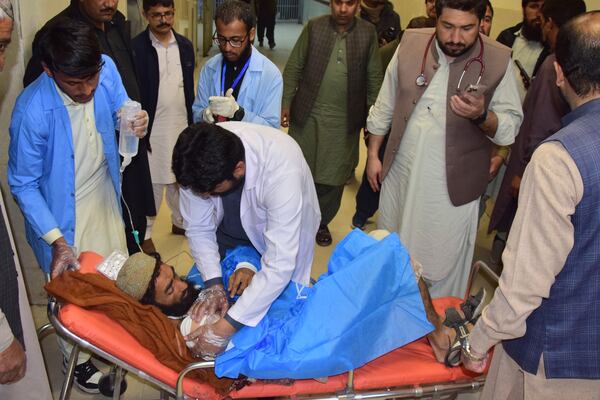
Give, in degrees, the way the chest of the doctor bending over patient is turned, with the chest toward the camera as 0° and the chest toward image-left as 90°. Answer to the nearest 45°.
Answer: approximately 45°

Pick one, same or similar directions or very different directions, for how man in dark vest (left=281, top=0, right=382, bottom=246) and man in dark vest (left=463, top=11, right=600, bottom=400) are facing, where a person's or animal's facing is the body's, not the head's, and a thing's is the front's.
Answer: very different directions

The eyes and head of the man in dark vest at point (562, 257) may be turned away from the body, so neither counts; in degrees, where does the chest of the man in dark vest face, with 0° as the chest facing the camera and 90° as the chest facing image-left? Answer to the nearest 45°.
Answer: approximately 135°

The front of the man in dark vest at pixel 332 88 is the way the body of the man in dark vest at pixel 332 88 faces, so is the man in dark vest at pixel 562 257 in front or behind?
in front

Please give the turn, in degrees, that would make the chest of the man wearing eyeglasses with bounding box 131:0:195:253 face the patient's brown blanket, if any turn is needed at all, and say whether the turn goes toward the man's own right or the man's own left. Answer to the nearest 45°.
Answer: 0° — they already face it

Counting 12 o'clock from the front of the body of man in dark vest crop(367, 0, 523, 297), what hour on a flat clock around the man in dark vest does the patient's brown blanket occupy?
The patient's brown blanket is roughly at 1 o'clock from the man in dark vest.

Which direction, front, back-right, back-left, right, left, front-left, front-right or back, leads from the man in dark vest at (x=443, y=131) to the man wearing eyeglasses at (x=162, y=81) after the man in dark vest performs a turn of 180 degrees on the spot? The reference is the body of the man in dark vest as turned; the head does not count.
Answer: left

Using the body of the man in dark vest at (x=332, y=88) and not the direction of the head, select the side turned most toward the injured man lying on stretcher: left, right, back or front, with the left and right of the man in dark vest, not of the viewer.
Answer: front

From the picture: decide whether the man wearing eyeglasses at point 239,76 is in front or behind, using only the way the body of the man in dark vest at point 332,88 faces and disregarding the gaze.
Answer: in front
